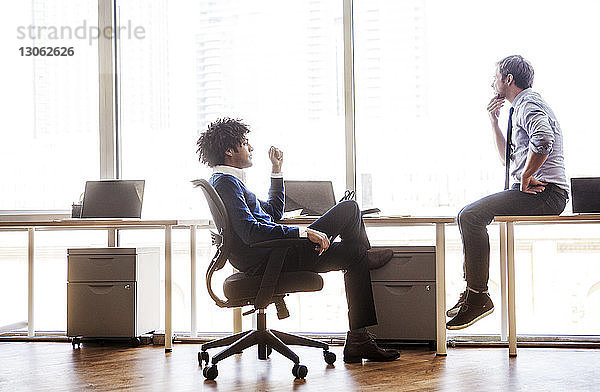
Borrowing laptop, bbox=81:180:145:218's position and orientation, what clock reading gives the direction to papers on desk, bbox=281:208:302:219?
The papers on desk is roughly at 10 o'clock from the laptop.

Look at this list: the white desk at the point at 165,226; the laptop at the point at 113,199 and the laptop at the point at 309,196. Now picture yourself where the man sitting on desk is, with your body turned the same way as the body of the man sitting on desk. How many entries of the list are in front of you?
3

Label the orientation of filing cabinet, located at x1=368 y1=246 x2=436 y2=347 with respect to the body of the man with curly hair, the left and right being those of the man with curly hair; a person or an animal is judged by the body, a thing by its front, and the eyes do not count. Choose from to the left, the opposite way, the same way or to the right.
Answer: to the right

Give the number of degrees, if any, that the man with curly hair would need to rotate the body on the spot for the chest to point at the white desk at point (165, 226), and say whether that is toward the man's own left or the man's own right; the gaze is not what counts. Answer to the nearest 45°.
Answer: approximately 135° to the man's own left

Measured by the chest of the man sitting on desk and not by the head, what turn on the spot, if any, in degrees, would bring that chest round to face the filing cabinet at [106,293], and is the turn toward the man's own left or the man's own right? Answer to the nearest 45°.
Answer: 0° — they already face it

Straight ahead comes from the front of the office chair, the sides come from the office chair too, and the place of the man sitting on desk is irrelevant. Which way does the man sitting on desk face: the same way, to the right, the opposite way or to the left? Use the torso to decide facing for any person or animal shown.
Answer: the opposite way

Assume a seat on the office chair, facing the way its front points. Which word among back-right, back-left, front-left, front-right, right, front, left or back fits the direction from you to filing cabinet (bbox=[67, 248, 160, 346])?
back-left

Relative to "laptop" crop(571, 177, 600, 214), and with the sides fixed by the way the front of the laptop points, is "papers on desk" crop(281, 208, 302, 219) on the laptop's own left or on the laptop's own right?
on the laptop's own right

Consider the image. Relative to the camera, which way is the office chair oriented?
to the viewer's right

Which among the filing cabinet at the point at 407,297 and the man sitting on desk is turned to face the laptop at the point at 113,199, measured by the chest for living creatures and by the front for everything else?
the man sitting on desk

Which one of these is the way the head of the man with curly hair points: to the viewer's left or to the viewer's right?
to the viewer's right

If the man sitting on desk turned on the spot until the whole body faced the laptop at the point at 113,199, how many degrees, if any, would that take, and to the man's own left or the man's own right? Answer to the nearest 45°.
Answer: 0° — they already face it

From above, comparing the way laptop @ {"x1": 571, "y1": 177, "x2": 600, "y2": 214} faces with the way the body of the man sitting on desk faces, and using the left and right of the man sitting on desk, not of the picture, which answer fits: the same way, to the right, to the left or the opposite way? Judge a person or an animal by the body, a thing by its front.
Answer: to the left

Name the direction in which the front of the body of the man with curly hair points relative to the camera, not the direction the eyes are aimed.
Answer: to the viewer's right

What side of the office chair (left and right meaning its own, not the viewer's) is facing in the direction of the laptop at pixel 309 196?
left

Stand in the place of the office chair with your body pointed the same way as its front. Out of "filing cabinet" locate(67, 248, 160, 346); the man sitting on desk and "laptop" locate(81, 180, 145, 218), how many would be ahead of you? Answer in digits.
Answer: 1
